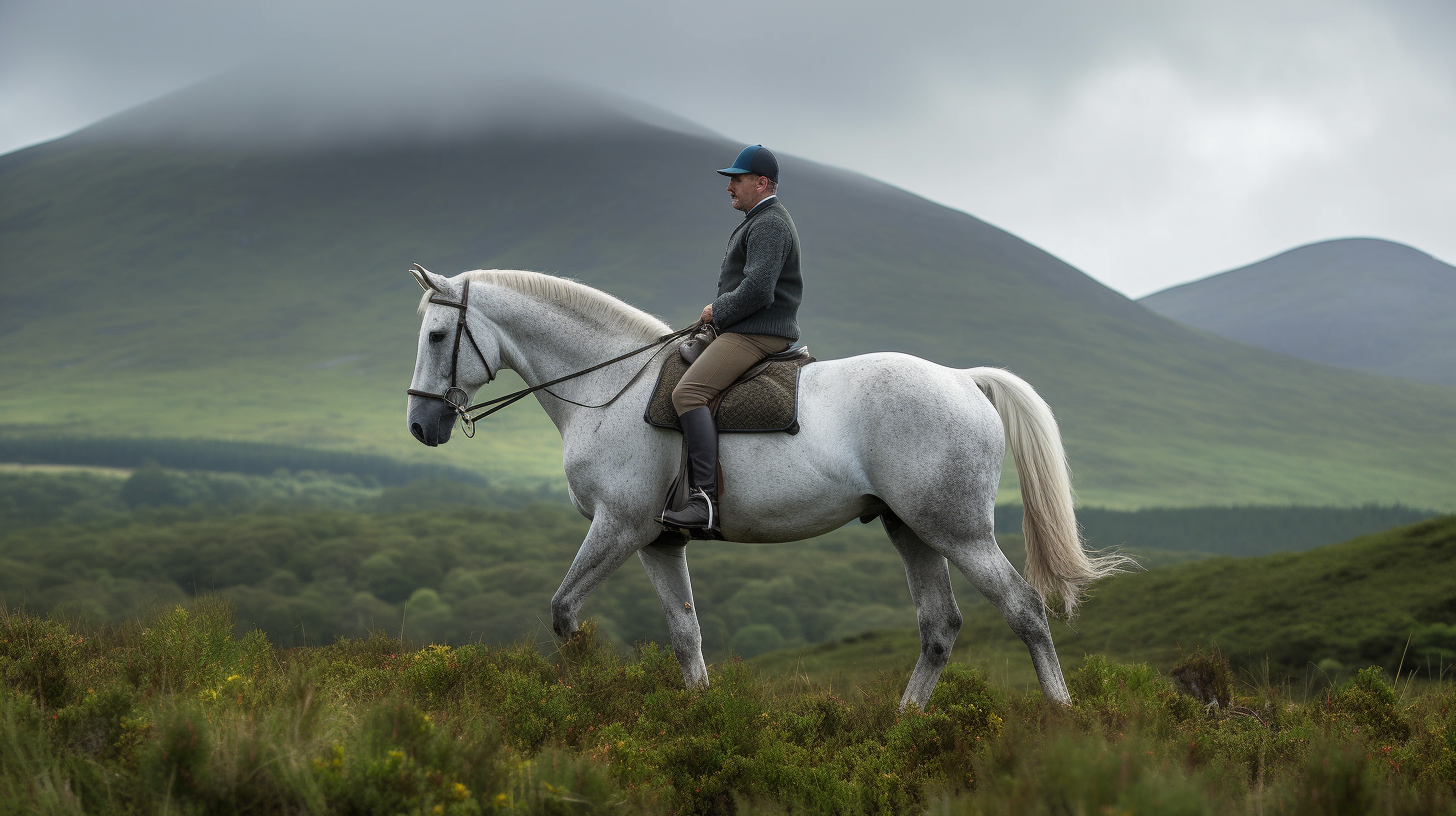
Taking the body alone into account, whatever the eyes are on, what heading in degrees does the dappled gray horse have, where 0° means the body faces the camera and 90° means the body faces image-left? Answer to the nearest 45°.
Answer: approximately 90°

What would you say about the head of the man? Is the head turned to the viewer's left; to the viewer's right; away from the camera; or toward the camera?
to the viewer's left

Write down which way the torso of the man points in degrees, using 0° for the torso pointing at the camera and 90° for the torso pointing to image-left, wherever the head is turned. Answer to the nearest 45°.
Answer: approximately 90°

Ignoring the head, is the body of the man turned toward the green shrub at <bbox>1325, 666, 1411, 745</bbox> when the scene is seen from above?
no

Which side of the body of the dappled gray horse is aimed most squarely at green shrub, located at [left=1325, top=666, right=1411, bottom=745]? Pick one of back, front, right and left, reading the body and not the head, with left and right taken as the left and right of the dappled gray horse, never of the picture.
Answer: back
